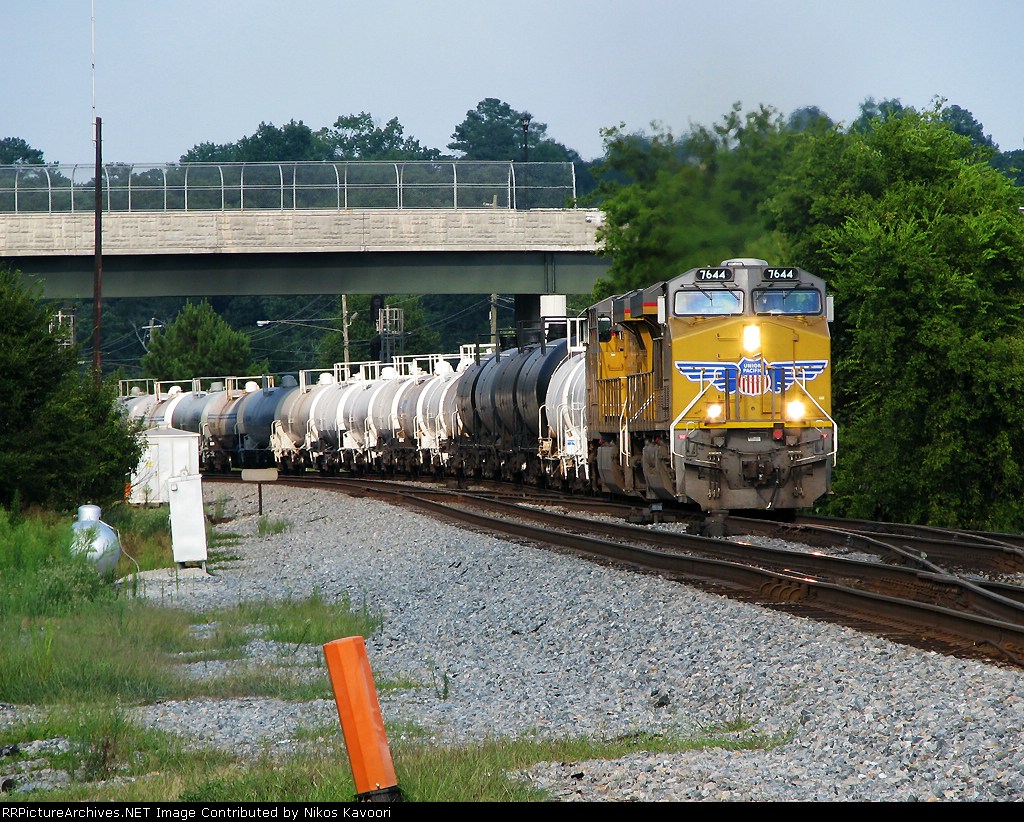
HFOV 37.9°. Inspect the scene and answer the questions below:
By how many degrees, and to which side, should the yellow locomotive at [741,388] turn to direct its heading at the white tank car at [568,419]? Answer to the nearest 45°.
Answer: approximately 180°

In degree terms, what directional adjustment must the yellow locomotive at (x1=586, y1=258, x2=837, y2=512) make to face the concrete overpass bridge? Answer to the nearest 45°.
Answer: approximately 135° to its right

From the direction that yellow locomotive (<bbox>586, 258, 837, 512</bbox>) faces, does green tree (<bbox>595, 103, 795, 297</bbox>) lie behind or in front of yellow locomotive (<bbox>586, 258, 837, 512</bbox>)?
behind

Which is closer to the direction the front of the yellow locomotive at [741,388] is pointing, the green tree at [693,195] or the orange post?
the orange post

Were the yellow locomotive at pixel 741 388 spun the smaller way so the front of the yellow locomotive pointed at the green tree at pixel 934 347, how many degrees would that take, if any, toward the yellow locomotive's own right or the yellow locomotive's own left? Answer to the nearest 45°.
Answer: approximately 135° to the yellow locomotive's own left

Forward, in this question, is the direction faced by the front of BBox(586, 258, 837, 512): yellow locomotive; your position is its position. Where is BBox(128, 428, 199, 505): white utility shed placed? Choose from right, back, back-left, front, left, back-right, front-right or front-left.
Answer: back-right

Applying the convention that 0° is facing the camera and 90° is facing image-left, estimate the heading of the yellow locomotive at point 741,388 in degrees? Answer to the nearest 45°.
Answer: approximately 0°

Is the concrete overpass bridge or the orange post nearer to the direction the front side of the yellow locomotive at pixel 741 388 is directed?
the orange post

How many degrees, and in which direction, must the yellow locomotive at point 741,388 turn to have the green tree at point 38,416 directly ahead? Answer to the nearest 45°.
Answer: approximately 90° to its right

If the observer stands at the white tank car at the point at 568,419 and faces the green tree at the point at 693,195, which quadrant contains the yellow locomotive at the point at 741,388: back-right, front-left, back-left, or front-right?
back-right

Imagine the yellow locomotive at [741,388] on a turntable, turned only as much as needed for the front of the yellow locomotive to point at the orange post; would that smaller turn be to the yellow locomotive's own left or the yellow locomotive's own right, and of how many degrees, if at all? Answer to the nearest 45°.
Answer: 0° — it already faces it

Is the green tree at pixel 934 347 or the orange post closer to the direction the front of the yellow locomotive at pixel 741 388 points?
the orange post
